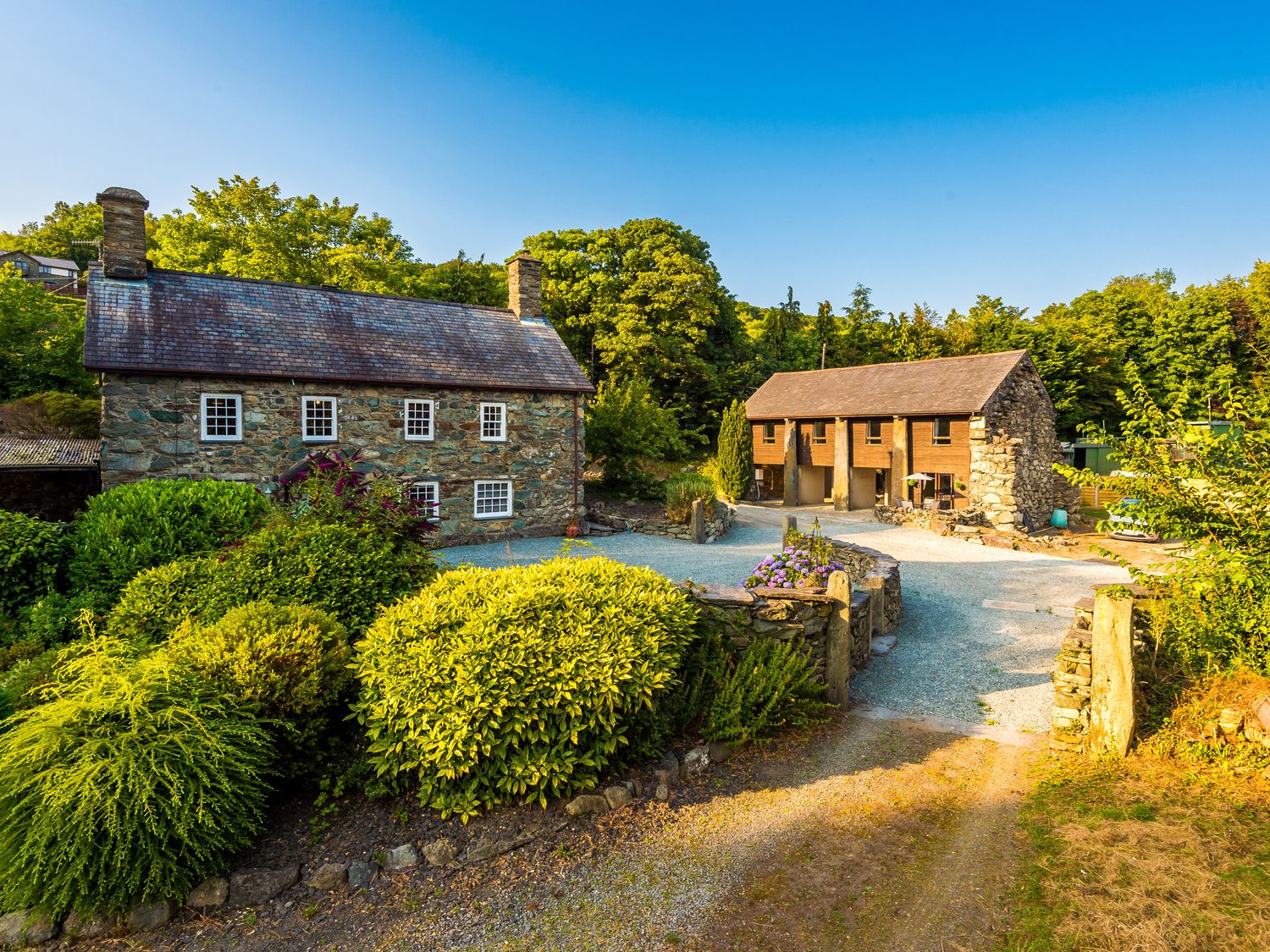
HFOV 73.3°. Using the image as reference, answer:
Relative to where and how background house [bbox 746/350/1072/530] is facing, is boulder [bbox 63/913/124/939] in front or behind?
in front

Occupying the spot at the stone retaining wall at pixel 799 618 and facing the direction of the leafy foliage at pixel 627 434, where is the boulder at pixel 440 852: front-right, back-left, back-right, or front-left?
back-left

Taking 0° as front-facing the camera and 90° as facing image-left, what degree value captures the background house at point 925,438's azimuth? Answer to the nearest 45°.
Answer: approximately 45°

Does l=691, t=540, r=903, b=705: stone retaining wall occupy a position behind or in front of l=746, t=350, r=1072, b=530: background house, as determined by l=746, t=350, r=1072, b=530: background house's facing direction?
in front

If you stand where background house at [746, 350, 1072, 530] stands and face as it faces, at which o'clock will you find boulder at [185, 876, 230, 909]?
The boulder is roughly at 11 o'clock from the background house.

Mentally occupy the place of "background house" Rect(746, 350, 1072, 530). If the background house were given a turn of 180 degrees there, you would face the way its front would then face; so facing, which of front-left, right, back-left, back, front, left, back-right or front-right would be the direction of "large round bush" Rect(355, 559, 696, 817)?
back-right

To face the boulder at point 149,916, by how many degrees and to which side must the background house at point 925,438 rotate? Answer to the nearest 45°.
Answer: approximately 45° to its left

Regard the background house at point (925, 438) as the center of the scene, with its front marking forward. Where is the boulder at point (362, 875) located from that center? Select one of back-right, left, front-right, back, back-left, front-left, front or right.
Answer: front-left

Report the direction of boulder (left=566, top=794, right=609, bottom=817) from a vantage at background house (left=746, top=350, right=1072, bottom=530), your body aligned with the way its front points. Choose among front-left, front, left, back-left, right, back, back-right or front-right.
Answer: front-left

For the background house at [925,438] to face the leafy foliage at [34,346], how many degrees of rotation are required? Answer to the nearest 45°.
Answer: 0° — it already faces it
